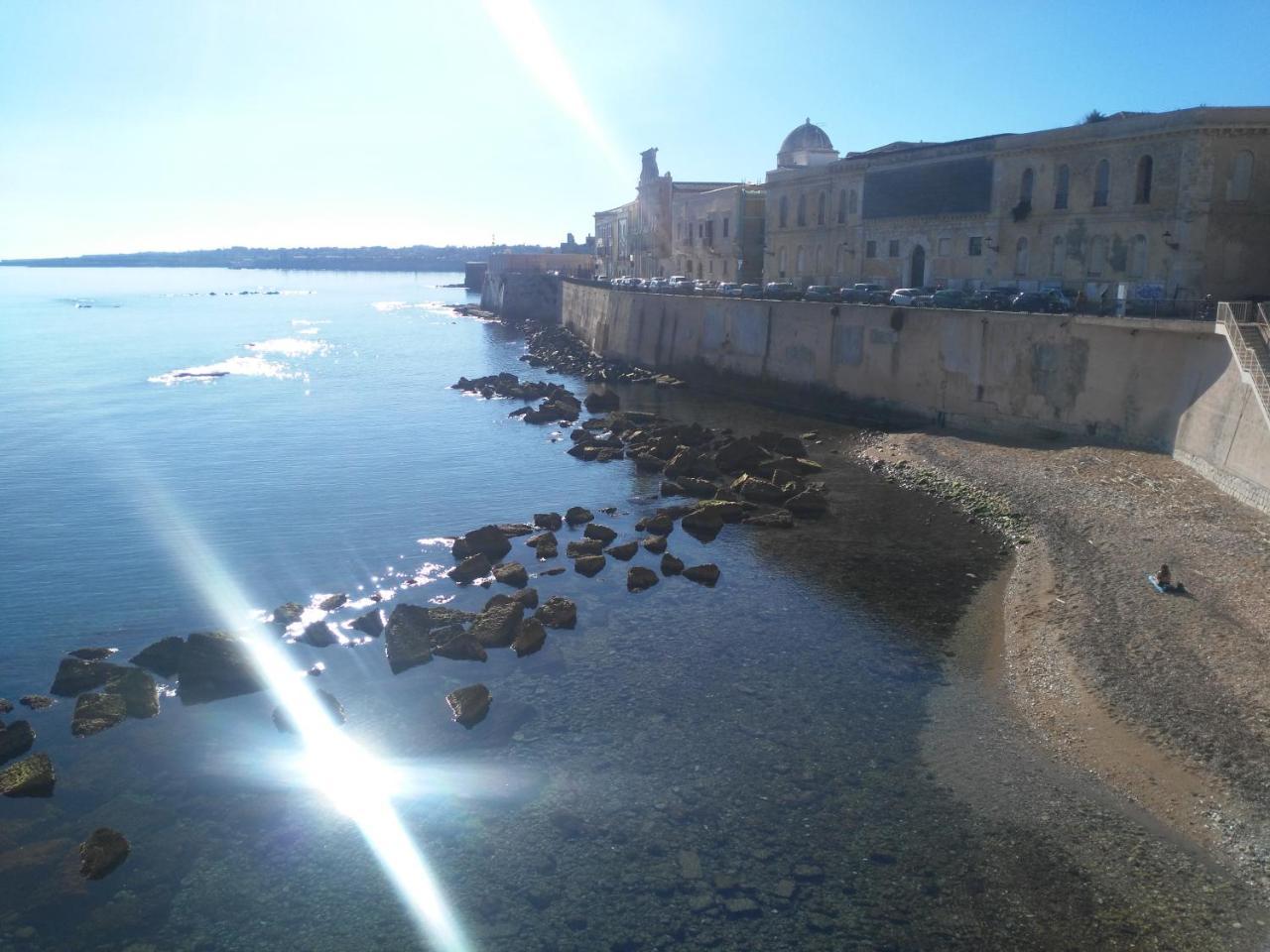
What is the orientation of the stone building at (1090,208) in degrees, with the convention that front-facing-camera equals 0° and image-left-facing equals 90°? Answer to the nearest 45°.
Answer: approximately 45°

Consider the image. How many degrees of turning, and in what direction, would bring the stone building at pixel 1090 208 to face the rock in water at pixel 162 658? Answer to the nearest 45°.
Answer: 0° — it already faces it

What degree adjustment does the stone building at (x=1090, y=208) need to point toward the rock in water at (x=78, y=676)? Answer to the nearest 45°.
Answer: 0° — it already faces it

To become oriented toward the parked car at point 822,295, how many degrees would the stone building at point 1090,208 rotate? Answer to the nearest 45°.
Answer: approximately 45° to its right

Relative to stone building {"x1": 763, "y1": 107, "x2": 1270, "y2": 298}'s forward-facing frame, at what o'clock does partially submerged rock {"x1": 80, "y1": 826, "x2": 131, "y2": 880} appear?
The partially submerged rock is roughly at 11 o'clock from the stone building.

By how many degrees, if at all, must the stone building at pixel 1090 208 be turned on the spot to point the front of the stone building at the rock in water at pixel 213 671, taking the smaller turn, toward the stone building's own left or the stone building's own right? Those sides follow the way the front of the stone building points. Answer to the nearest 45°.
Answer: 0° — it already faces it

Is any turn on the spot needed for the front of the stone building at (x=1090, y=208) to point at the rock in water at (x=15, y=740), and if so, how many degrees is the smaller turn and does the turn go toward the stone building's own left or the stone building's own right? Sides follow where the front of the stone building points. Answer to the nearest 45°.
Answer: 0° — it already faces it
